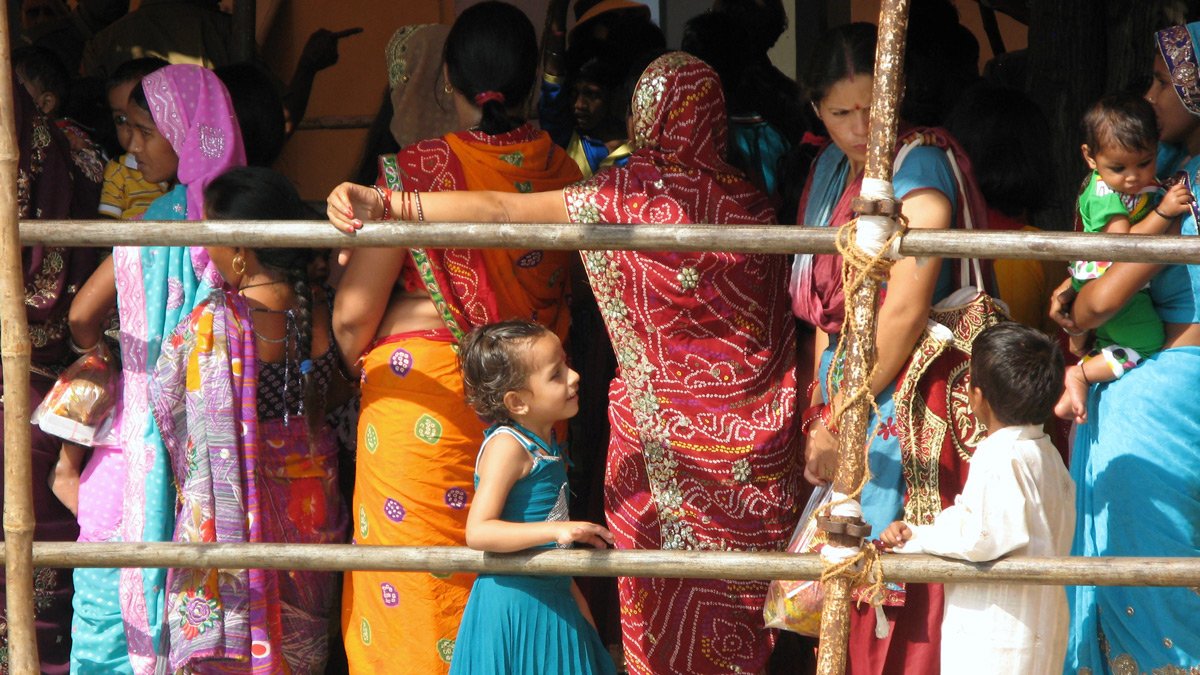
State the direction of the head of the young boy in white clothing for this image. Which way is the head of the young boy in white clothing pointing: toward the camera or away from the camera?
away from the camera

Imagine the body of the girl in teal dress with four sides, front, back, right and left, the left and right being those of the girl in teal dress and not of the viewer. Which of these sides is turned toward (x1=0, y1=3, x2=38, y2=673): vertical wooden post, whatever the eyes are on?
back

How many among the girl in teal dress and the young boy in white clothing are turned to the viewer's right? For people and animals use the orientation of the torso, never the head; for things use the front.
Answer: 1

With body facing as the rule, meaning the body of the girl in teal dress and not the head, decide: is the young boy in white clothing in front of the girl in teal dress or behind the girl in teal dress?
in front

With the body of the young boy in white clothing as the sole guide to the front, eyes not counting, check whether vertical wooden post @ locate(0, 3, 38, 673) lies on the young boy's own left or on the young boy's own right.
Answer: on the young boy's own left

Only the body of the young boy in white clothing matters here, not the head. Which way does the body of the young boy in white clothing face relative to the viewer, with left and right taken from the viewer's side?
facing away from the viewer and to the left of the viewer

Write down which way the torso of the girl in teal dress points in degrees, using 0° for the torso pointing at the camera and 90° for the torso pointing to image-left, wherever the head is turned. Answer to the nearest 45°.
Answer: approximately 270°

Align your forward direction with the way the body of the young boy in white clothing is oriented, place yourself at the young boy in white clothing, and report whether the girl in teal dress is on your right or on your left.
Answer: on your left

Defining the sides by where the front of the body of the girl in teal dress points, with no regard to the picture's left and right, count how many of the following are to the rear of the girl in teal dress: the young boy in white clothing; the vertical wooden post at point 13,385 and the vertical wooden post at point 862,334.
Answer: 1
